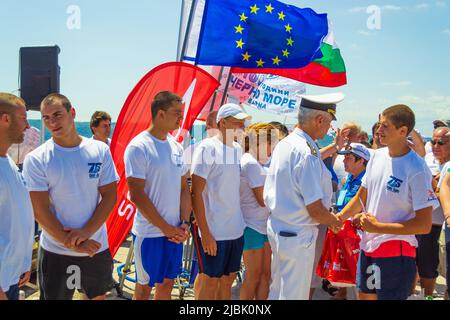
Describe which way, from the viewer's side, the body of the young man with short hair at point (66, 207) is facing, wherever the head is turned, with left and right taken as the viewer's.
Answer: facing the viewer

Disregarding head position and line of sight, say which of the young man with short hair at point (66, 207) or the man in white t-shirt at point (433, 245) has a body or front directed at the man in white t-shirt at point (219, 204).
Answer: the man in white t-shirt at point (433, 245)

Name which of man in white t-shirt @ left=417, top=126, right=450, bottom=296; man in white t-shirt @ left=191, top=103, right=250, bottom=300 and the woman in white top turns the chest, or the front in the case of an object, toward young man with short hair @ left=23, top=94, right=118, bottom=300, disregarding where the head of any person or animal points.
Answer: man in white t-shirt @ left=417, top=126, right=450, bottom=296

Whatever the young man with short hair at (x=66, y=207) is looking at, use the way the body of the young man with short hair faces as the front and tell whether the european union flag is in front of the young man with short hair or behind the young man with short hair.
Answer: behind

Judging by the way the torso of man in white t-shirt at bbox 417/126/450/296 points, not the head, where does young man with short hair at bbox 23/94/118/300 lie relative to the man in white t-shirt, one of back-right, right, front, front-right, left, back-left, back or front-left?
front

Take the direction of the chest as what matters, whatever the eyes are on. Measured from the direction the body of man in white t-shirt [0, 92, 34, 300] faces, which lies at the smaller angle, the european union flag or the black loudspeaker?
the european union flag

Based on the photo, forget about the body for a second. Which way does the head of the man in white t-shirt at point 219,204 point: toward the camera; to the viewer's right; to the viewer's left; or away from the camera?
to the viewer's right

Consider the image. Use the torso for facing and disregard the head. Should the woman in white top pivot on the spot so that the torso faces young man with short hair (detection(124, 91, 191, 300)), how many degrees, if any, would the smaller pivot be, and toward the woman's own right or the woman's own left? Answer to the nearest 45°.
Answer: approximately 135° to the woman's own right

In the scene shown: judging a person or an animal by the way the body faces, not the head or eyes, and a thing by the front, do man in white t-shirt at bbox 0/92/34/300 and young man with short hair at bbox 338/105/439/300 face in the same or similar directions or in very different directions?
very different directions

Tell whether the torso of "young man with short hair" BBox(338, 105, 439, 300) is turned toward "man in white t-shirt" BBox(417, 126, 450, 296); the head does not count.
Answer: no

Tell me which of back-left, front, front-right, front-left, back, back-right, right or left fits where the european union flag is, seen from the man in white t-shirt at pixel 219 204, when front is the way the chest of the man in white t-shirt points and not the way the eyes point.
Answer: back-left

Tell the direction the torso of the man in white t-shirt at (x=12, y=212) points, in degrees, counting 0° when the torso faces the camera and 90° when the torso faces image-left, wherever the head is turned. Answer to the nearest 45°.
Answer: approximately 270°

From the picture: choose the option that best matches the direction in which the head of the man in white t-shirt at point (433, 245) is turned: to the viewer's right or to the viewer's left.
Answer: to the viewer's left

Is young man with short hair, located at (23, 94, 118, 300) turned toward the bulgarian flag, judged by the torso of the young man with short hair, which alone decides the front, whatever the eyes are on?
no
